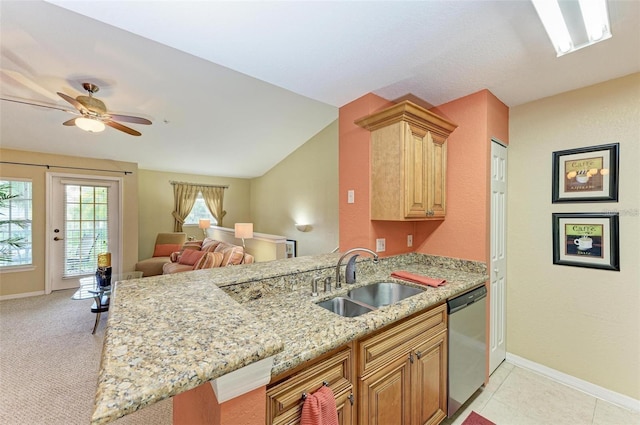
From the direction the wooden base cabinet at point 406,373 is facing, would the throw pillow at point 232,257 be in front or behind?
behind

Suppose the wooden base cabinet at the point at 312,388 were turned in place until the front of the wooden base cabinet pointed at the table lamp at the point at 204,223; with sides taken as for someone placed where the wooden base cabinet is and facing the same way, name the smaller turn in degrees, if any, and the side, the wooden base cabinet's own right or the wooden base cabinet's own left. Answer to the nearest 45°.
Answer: approximately 180°

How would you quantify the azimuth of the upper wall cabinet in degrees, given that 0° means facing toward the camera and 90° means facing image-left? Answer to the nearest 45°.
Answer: approximately 315°

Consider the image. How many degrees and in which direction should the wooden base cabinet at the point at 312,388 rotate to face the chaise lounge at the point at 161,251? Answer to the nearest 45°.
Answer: approximately 180°

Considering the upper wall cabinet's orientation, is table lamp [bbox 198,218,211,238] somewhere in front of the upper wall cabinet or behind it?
behind

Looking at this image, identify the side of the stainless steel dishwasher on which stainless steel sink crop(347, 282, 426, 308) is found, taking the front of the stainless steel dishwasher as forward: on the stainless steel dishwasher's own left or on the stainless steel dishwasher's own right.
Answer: on the stainless steel dishwasher's own right

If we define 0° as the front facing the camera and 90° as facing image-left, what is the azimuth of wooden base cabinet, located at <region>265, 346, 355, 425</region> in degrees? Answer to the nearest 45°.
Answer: approximately 315°

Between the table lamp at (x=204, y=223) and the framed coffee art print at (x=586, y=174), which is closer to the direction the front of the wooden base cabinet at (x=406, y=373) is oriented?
the framed coffee art print

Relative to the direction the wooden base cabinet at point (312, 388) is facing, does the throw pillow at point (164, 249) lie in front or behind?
behind

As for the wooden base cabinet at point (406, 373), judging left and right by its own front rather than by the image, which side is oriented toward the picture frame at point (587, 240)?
left

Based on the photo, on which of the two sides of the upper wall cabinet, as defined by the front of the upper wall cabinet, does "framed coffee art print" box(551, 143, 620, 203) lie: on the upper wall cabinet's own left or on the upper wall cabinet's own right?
on the upper wall cabinet's own left
